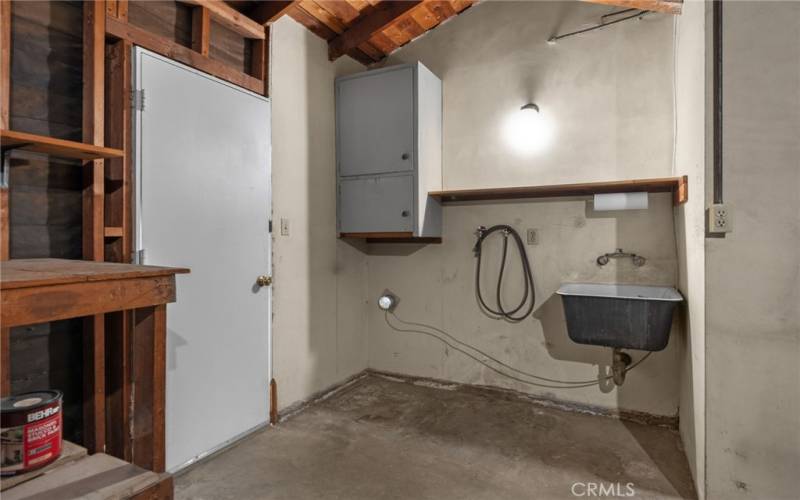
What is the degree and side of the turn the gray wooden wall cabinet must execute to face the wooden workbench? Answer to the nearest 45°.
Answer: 0° — it already faces it

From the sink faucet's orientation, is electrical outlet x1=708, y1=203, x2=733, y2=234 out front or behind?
out front

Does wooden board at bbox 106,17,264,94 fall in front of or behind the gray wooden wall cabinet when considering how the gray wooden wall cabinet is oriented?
in front

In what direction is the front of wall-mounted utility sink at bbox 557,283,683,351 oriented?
toward the camera

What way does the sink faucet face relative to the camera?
toward the camera

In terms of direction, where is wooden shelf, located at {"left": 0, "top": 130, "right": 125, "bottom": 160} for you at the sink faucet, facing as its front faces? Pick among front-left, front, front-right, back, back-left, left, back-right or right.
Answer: front-right

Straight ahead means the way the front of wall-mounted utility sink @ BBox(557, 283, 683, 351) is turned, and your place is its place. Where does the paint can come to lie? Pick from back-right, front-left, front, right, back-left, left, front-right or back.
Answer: front-right

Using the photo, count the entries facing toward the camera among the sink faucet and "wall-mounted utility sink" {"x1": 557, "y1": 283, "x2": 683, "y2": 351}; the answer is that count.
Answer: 2

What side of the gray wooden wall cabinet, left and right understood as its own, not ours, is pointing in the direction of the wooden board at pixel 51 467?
front

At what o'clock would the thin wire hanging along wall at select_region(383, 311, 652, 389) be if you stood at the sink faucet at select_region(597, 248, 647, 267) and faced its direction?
The thin wire hanging along wall is roughly at 3 o'clock from the sink faucet.

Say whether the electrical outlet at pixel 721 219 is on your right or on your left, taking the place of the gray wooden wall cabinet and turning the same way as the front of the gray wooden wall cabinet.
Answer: on your left
